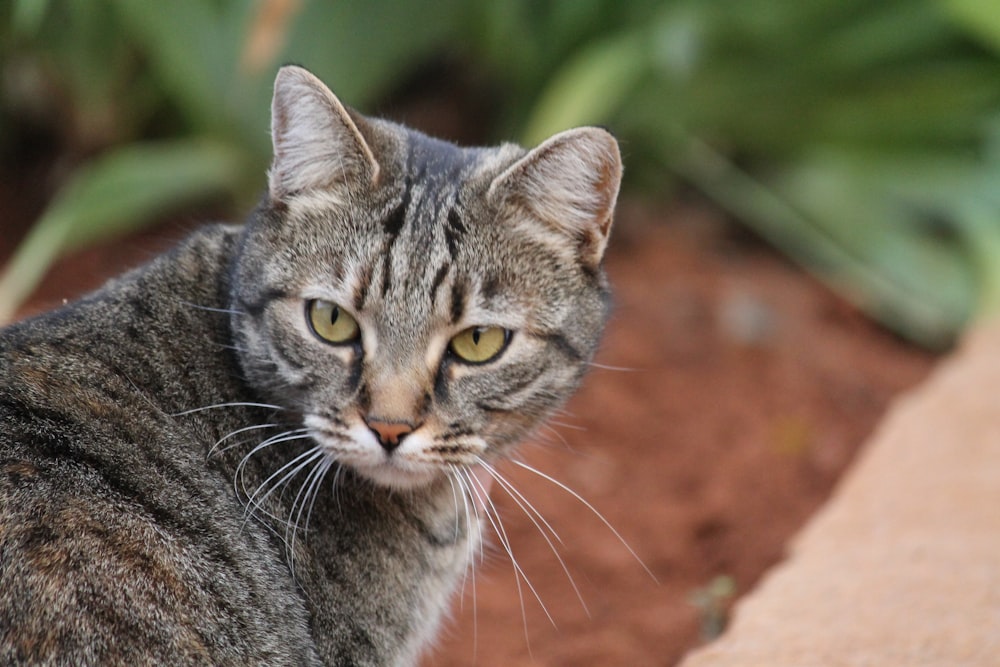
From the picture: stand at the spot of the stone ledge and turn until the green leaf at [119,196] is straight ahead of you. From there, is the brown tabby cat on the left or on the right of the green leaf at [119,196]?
left

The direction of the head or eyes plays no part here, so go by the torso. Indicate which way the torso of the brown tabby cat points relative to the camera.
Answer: to the viewer's right

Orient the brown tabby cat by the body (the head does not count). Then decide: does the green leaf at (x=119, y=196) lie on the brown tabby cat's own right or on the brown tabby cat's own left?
on the brown tabby cat's own left

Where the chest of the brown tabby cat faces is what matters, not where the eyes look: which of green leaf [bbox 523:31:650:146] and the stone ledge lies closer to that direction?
the stone ledge

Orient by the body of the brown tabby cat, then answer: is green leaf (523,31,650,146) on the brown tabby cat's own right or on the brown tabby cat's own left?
on the brown tabby cat's own left

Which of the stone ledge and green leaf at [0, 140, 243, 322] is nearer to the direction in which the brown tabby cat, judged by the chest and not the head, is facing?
the stone ledge

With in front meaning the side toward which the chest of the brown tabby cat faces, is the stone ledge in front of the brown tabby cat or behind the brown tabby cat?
in front
